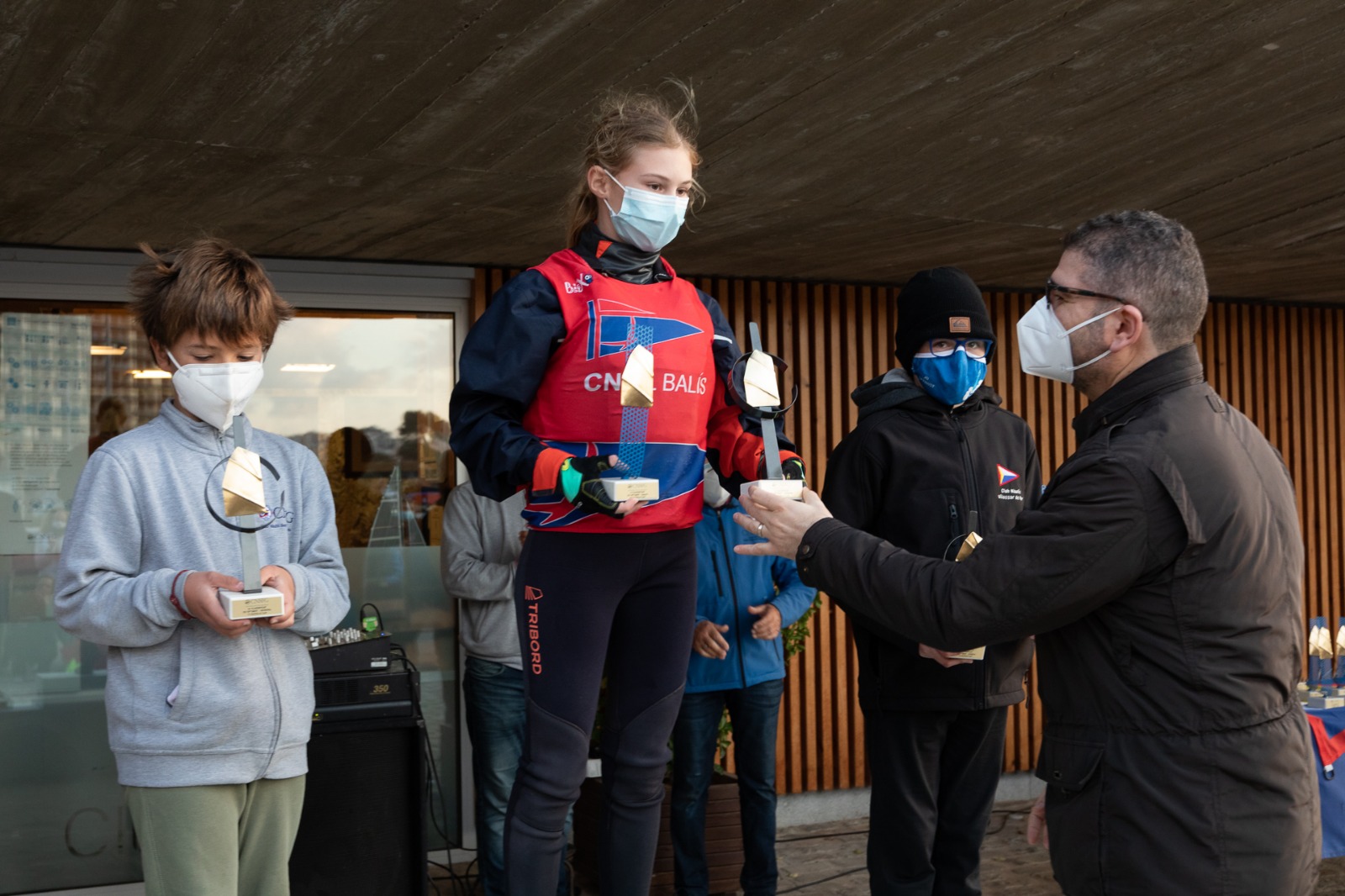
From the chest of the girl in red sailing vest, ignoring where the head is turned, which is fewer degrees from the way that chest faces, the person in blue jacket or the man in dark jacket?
the man in dark jacket

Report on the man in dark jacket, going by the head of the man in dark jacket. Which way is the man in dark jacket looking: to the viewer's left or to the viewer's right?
to the viewer's left

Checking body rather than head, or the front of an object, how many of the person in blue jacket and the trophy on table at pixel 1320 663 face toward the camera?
2

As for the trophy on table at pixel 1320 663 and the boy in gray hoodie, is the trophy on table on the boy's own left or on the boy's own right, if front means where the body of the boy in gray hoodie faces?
on the boy's own left

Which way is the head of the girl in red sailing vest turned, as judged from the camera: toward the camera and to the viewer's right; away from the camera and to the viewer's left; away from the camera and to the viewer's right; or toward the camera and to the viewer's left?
toward the camera and to the viewer's right

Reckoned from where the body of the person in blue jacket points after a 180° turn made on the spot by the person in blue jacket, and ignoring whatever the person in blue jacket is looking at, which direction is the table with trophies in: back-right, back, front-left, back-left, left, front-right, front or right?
right

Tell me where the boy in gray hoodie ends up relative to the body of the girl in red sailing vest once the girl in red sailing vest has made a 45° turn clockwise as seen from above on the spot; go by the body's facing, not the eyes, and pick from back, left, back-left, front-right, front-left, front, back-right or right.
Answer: right

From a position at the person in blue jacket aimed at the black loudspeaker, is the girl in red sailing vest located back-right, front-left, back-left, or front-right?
front-left

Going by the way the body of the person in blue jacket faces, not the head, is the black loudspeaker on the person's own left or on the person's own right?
on the person's own right

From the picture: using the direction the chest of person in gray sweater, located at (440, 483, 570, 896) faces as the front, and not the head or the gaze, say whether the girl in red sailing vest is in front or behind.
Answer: in front

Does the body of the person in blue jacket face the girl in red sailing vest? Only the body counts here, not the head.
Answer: yes

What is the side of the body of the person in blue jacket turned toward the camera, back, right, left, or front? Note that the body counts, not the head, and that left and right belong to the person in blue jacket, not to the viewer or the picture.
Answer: front

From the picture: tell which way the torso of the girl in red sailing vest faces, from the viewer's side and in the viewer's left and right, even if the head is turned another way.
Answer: facing the viewer and to the right of the viewer
